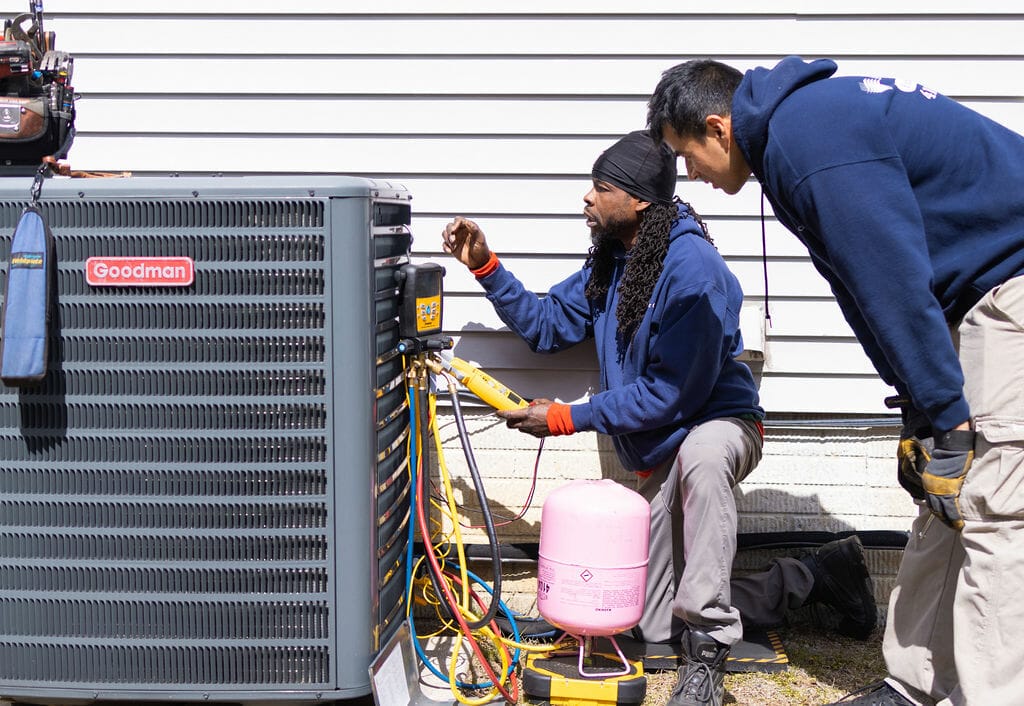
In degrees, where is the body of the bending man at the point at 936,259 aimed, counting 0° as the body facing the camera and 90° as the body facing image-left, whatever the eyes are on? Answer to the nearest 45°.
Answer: approximately 90°

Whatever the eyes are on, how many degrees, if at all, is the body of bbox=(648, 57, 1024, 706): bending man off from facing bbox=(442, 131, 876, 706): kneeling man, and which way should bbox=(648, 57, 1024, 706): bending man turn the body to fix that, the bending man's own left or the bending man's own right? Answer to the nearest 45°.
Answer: approximately 45° to the bending man's own right

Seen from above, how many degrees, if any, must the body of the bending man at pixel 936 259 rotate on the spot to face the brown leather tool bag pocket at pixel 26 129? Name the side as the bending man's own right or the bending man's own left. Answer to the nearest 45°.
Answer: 0° — they already face it

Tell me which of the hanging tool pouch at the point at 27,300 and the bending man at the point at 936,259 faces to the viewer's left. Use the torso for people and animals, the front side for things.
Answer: the bending man

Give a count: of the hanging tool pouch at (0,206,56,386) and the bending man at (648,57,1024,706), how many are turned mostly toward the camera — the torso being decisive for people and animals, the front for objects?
1
